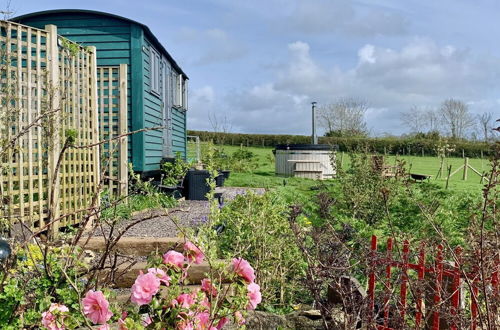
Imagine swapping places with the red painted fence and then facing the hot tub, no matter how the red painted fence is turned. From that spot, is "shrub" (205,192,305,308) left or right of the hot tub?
left

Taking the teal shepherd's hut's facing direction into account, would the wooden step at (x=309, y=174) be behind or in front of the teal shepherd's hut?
in front

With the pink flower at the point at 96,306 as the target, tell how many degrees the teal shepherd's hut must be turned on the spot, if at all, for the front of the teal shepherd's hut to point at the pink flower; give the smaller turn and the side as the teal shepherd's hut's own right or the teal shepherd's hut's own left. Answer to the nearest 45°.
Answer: approximately 90° to the teal shepherd's hut's own right

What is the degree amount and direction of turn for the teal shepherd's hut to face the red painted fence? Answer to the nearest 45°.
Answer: approximately 90° to its right

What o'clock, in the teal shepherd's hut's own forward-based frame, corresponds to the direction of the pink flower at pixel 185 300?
The pink flower is roughly at 3 o'clock from the teal shepherd's hut.

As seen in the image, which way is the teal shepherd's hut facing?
to the viewer's right

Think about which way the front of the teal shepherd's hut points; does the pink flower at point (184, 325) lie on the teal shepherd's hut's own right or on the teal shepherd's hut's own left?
on the teal shepherd's hut's own right

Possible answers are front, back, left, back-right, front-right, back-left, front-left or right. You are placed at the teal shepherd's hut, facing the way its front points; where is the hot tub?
front-left

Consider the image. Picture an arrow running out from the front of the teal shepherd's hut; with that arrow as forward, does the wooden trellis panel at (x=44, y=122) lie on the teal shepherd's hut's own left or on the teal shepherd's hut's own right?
on the teal shepherd's hut's own right

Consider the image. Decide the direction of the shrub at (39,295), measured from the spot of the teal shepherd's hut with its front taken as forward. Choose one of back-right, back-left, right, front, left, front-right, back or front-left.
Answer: right

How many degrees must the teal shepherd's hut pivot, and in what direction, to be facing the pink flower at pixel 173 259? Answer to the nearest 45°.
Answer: approximately 90° to its right

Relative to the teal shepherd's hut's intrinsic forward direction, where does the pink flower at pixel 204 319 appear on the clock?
The pink flower is roughly at 3 o'clock from the teal shepherd's hut.

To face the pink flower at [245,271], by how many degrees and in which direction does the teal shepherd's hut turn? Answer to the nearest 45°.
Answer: approximately 90° to its right

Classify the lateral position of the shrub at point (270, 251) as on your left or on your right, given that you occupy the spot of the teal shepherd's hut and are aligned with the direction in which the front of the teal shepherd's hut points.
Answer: on your right

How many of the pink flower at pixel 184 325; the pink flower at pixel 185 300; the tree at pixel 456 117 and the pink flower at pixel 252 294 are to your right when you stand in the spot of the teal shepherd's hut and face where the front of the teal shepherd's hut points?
3

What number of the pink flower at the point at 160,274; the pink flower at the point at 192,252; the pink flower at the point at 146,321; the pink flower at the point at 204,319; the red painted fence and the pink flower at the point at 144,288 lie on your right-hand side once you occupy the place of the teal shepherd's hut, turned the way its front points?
6

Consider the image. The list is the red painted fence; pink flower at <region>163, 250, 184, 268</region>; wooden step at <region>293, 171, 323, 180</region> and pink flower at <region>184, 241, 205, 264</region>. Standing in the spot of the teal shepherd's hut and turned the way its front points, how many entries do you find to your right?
3
